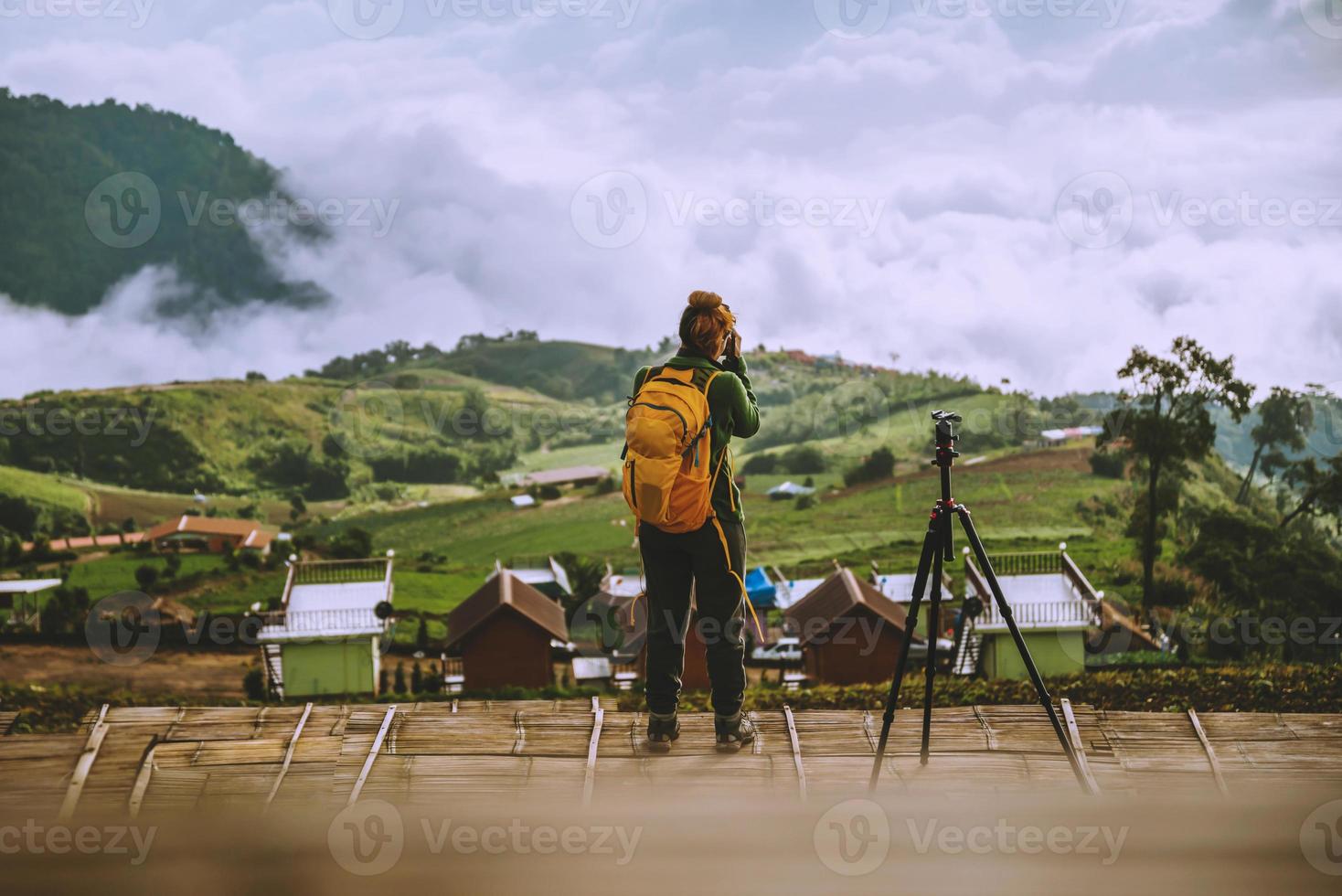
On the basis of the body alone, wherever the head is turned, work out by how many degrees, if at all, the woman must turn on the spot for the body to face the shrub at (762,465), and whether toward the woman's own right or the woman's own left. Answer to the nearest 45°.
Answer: approximately 45° to the woman's own left

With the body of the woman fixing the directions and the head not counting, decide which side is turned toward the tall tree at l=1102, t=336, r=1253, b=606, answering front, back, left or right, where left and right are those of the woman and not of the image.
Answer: front

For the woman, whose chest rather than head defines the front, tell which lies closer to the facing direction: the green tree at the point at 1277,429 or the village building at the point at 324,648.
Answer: the green tree

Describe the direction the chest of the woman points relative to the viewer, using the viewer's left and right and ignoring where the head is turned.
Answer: facing away from the viewer and to the right of the viewer

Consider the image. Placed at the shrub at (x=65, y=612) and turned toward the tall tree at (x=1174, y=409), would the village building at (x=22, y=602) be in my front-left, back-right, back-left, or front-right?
back-left

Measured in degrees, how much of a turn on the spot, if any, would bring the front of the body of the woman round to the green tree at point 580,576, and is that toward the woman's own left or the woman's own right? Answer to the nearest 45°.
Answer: approximately 45° to the woman's own left

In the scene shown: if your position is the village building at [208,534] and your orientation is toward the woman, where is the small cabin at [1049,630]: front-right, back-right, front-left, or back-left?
front-left

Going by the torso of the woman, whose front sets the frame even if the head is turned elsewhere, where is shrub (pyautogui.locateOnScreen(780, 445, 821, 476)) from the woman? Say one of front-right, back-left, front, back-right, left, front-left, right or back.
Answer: front-left

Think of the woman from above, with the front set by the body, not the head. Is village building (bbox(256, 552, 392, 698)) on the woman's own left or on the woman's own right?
on the woman's own left

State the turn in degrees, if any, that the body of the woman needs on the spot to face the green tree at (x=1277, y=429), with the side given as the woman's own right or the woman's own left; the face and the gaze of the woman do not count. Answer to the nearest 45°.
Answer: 0° — they already face it

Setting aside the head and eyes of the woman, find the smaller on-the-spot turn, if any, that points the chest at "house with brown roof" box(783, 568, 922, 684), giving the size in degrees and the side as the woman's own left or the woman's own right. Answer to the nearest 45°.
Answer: approximately 45° to the woman's own left

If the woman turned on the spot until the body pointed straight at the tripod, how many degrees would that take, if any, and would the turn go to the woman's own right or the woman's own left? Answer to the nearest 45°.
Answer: approximately 45° to the woman's own right
